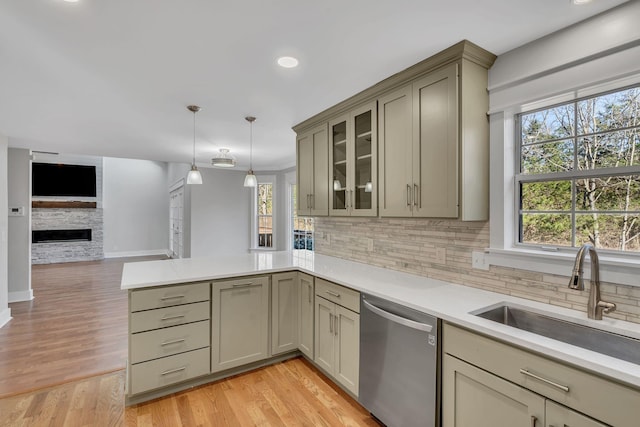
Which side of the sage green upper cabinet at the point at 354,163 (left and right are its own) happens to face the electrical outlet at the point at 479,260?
left

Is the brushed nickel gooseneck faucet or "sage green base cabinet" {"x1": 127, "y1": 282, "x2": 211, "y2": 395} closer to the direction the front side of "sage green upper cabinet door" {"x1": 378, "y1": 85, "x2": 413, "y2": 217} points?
the sage green base cabinet

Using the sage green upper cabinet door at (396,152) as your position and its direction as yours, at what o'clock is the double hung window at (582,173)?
The double hung window is roughly at 8 o'clock from the sage green upper cabinet door.

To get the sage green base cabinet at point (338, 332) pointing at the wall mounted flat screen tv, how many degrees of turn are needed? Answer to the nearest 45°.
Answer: approximately 90° to its right

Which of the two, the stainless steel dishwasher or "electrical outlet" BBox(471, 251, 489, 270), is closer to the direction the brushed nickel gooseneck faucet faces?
the stainless steel dishwasher

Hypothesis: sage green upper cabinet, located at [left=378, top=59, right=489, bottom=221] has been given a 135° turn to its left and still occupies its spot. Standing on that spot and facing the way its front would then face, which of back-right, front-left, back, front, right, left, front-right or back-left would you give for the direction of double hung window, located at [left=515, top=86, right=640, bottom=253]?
front
